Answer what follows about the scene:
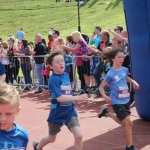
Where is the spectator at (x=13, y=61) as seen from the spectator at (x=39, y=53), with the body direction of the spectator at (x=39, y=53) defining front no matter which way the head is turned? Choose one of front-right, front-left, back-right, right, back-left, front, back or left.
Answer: front-right

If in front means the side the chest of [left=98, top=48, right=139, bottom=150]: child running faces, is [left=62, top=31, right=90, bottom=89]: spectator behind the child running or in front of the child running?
behind

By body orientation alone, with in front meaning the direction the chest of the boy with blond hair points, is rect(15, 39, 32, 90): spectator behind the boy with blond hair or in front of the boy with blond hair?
behind

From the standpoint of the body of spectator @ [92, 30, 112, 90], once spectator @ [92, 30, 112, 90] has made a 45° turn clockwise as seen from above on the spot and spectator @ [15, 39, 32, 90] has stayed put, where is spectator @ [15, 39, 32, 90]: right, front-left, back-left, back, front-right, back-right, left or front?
front-right

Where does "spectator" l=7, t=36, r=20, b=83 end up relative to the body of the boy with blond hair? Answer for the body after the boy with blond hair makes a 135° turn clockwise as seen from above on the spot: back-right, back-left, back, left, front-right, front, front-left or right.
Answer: front

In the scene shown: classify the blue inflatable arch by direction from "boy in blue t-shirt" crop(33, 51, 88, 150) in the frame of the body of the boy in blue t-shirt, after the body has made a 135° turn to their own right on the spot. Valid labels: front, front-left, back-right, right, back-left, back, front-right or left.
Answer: back-right

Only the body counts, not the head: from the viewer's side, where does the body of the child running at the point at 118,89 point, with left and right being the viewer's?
facing the viewer and to the right of the viewer

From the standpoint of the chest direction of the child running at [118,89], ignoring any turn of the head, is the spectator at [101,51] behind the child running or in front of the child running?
behind

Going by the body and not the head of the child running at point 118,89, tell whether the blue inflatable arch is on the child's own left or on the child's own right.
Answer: on the child's own left
